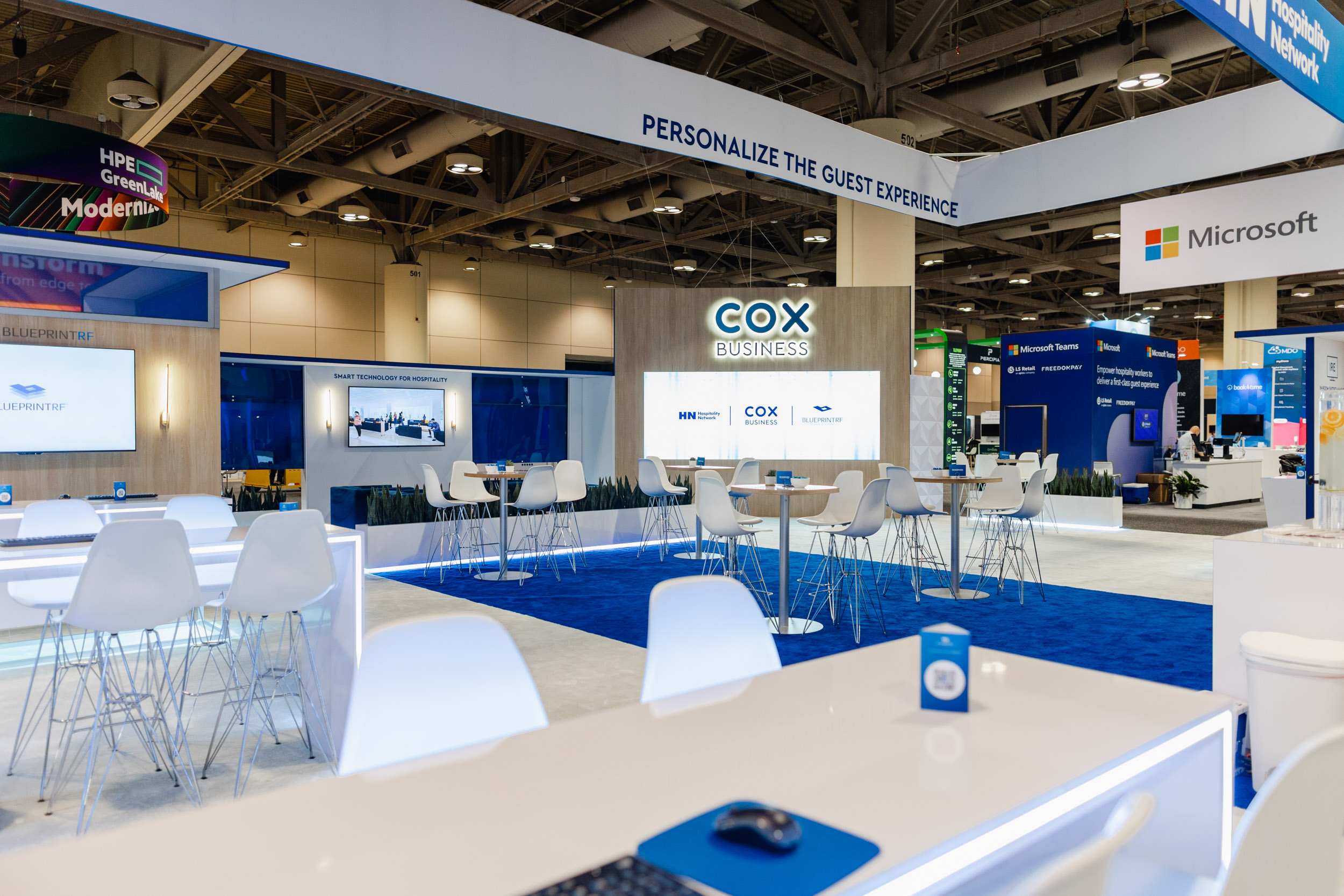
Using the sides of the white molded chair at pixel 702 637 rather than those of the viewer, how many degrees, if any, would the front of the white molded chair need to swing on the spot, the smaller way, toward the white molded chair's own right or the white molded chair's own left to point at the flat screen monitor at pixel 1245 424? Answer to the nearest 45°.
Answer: approximately 90° to the white molded chair's own left

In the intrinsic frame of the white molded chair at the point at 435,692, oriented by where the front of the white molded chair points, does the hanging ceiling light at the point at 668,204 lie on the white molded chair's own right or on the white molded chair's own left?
on the white molded chair's own left

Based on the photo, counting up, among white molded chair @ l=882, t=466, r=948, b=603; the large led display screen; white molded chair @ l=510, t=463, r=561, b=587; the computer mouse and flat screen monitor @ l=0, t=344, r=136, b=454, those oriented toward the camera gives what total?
2

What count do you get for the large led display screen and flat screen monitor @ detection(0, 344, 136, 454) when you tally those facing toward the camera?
2

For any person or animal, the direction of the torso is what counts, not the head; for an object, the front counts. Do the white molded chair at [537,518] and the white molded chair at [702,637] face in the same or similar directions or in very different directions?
very different directions

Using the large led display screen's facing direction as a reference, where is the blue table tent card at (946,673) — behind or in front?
in front

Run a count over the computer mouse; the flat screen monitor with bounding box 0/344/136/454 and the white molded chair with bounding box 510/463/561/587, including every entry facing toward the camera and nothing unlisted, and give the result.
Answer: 1

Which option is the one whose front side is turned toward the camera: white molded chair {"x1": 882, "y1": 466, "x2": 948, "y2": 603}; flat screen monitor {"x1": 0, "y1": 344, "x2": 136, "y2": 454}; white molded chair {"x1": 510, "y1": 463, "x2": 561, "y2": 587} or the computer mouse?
the flat screen monitor

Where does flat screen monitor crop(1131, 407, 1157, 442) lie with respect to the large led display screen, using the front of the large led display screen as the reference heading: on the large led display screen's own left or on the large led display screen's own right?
on the large led display screen's own left

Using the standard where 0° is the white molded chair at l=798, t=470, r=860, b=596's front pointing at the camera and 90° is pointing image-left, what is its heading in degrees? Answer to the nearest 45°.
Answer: approximately 45°

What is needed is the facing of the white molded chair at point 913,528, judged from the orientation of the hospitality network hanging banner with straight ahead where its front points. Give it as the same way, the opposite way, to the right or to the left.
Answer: to the left

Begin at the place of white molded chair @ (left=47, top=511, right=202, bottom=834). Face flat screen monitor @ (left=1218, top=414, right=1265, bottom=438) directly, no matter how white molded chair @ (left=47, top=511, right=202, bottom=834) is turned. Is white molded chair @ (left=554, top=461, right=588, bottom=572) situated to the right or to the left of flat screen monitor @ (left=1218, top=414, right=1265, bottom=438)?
left

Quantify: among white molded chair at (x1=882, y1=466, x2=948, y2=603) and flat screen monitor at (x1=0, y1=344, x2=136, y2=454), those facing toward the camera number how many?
1
